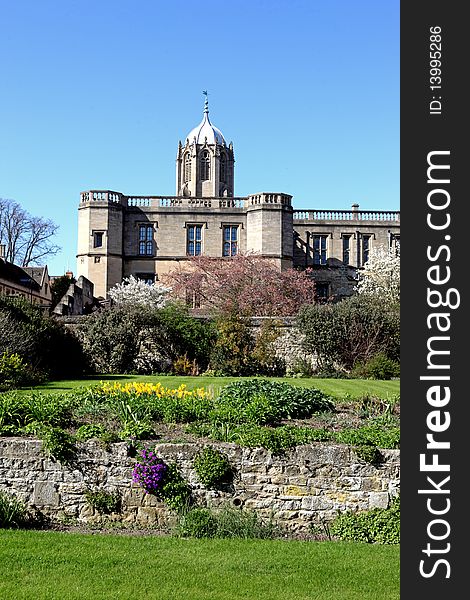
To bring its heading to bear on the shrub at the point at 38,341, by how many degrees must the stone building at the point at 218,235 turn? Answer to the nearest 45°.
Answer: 0° — it already faces it

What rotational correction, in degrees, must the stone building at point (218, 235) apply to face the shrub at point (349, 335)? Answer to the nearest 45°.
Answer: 0° — it already faces it

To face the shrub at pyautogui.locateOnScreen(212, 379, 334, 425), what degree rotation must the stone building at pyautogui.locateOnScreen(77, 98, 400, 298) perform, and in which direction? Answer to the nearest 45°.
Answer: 0° — it already faces it

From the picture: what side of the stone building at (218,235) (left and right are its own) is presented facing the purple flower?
front

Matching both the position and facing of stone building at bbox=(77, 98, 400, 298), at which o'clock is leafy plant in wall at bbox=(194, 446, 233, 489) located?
The leafy plant in wall is roughly at 12 o'clock from the stone building.

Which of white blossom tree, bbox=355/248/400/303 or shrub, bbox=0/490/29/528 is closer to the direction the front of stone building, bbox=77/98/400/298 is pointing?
the shrub

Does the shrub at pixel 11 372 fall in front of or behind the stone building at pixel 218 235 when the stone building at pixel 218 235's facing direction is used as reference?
in front

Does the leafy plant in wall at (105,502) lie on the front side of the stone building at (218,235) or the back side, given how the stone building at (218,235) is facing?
on the front side

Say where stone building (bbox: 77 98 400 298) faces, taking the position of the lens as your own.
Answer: facing the viewer

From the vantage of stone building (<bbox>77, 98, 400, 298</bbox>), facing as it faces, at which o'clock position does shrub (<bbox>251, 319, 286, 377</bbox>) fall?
The shrub is roughly at 12 o'clock from the stone building.
